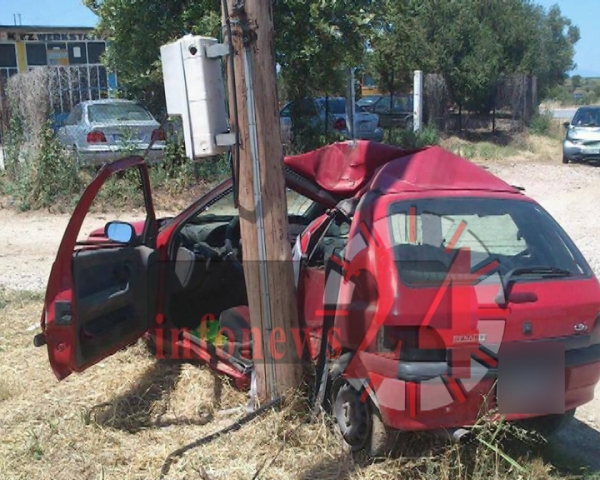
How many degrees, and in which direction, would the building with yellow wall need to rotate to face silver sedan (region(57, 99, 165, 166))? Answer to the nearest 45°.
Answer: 0° — it already faces it

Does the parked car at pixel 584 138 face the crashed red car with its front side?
yes

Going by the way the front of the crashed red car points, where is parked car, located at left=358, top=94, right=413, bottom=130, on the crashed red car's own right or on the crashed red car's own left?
on the crashed red car's own right

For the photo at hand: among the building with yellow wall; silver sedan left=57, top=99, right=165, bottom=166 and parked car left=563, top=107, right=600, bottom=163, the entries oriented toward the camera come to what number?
2

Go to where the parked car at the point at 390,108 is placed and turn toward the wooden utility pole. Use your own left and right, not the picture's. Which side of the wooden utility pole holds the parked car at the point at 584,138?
left

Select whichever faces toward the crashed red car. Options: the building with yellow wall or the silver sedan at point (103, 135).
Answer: the building with yellow wall

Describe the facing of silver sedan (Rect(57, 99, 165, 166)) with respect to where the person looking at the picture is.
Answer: facing away from the viewer and to the left of the viewer

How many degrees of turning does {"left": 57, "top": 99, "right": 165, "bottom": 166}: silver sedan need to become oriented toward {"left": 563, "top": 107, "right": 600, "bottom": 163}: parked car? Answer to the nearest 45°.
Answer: approximately 135° to its right

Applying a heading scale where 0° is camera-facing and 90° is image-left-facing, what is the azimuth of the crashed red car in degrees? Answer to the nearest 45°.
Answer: approximately 135°

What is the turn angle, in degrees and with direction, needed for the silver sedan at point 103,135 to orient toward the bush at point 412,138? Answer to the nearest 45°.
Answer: approximately 90° to its right
